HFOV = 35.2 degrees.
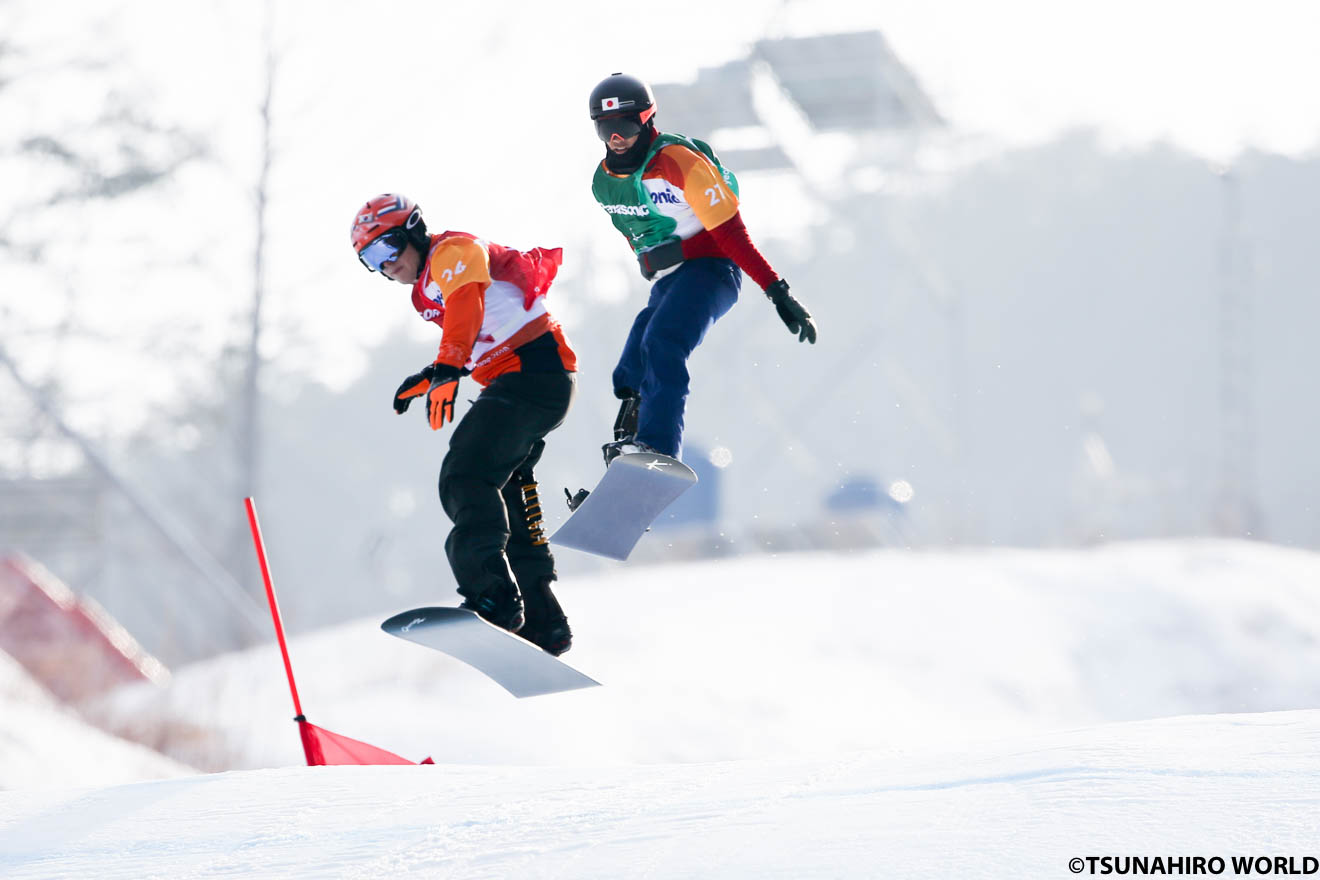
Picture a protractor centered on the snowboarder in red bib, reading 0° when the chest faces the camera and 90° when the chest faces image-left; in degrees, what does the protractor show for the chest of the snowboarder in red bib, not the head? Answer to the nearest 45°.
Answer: approximately 90°

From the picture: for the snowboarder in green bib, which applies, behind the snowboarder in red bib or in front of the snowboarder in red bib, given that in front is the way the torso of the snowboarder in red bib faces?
behind

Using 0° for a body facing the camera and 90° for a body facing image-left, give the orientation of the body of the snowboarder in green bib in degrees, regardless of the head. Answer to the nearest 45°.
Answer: approximately 45°

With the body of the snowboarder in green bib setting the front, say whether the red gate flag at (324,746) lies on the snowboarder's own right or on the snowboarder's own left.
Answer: on the snowboarder's own right
